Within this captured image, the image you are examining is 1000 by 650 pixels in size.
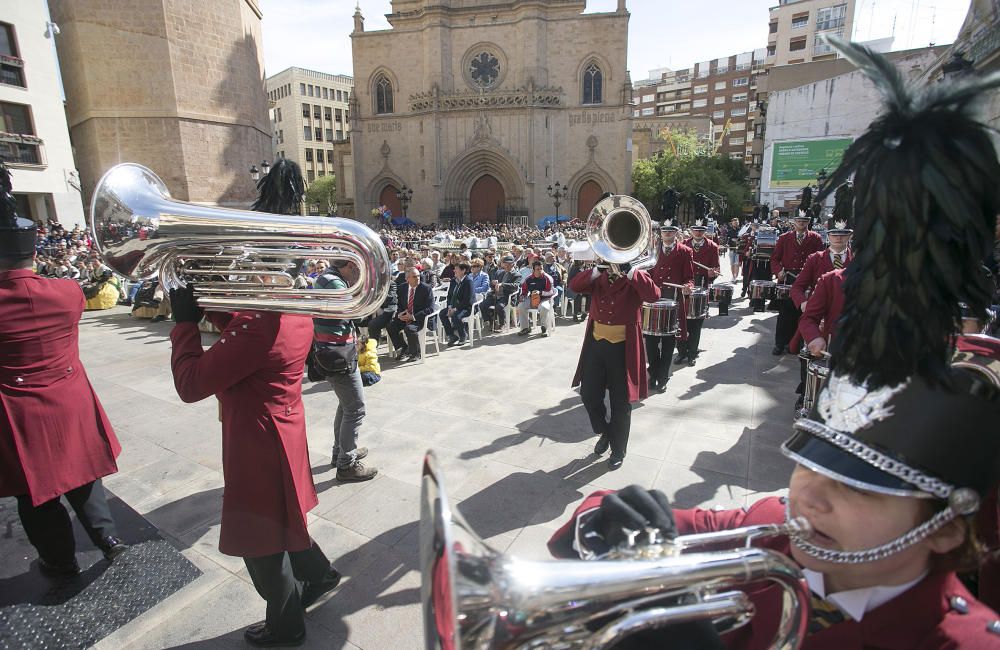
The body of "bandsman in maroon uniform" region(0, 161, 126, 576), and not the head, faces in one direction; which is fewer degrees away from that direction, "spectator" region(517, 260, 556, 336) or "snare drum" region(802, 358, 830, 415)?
the spectator

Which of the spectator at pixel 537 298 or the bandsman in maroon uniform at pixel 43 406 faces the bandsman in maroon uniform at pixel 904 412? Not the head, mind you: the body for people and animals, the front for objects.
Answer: the spectator

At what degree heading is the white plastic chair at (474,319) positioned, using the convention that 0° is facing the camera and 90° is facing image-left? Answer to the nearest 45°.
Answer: approximately 45°

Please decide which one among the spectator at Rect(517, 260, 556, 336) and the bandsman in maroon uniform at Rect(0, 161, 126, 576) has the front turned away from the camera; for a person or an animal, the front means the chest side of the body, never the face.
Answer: the bandsman in maroon uniform

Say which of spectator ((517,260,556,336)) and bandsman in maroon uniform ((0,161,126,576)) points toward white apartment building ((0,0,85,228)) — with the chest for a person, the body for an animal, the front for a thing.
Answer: the bandsman in maroon uniform

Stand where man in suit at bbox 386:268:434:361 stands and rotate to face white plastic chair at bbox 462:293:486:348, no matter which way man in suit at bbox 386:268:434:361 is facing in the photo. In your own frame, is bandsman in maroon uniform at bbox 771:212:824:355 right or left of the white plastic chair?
right

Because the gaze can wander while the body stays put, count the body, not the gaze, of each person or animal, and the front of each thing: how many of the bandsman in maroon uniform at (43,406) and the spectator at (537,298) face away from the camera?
1

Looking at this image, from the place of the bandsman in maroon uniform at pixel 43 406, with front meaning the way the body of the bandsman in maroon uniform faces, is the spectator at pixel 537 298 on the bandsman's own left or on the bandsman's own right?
on the bandsman's own right

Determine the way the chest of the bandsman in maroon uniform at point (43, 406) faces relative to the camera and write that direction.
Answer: away from the camera

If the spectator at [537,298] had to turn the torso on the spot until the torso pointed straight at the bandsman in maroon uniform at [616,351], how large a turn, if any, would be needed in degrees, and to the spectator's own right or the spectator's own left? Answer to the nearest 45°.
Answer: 0° — they already face them
